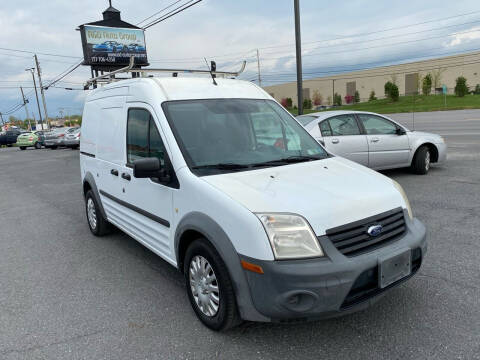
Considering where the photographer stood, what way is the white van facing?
facing the viewer and to the right of the viewer

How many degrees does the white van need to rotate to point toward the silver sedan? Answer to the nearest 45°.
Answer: approximately 90° to its left

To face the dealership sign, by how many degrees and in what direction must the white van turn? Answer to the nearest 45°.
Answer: approximately 135° to its left
